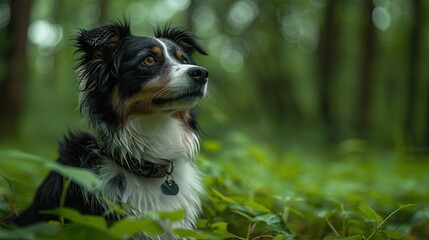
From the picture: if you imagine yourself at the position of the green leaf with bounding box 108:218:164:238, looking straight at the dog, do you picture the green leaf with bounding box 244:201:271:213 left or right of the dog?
right

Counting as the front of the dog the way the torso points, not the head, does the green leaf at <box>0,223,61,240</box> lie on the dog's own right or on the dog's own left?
on the dog's own right

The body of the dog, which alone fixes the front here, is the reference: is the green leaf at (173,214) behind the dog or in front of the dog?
in front

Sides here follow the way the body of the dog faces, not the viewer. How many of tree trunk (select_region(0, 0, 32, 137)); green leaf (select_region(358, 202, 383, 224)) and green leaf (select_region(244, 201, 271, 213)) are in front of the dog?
2

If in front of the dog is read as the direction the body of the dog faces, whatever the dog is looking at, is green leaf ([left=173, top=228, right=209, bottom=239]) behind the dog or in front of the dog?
in front

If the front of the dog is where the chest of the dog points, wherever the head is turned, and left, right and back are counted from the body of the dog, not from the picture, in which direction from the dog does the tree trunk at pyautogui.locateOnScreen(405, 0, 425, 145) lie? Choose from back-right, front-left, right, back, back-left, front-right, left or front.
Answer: left

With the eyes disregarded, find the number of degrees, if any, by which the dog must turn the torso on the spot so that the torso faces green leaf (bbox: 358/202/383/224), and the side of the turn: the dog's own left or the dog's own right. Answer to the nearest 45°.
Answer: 0° — it already faces it

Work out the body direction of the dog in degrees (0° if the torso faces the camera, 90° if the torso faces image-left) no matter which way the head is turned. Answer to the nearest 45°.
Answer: approximately 315°

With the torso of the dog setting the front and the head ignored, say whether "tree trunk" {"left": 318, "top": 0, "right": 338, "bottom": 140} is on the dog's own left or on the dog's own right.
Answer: on the dog's own left

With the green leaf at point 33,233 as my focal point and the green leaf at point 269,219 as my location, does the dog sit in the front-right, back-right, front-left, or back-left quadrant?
front-right

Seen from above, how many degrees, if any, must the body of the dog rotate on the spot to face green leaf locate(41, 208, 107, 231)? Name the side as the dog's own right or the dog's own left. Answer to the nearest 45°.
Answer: approximately 45° to the dog's own right
